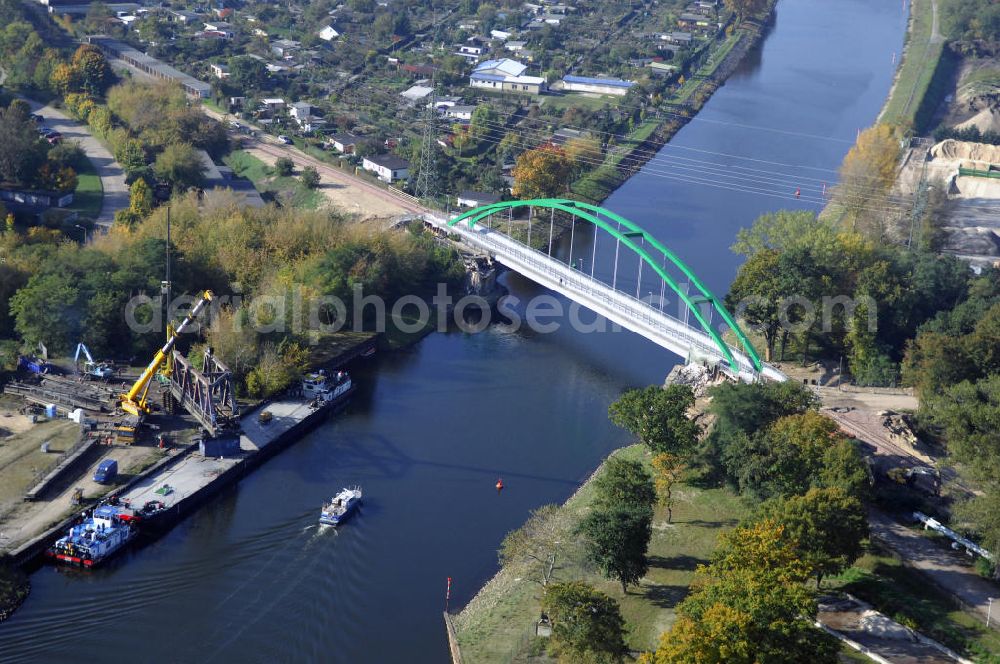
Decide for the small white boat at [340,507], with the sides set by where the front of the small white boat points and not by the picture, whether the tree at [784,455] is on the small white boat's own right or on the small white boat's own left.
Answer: on the small white boat's own right

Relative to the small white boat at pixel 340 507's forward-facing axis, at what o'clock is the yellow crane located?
The yellow crane is roughly at 9 o'clock from the small white boat.

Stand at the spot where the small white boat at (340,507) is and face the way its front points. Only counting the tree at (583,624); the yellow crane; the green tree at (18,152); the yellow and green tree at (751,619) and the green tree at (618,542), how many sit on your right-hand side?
3

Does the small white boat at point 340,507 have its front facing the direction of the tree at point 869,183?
yes

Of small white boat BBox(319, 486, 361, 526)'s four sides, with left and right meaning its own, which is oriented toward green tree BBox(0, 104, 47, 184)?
left

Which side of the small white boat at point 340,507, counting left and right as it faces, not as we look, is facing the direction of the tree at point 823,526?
right

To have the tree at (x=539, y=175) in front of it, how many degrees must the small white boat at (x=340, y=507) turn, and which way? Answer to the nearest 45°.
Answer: approximately 45° to its left

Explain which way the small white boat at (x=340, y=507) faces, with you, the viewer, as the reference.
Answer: facing away from the viewer and to the right of the viewer

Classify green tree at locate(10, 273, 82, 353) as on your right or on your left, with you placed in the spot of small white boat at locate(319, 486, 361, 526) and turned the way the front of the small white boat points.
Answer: on your left

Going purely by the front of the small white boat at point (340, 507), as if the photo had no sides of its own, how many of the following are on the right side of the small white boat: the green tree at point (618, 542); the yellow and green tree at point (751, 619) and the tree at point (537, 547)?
3

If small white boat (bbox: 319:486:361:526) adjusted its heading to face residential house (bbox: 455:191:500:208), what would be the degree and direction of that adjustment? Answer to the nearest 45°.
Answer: approximately 45° to its left

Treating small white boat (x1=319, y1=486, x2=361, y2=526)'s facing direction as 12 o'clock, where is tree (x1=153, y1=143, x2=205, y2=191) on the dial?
The tree is roughly at 10 o'clock from the small white boat.

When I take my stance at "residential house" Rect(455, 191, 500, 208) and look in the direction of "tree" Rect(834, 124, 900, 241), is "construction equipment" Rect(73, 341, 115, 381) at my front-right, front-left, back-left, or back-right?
back-right

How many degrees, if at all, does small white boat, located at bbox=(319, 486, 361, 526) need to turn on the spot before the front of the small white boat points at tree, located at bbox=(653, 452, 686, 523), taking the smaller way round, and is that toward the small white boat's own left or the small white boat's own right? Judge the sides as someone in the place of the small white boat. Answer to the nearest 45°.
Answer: approximately 45° to the small white boat's own right

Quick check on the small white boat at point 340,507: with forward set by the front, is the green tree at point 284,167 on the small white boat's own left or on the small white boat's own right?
on the small white boat's own left

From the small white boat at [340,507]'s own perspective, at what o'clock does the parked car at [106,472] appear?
The parked car is roughly at 8 o'clock from the small white boat.

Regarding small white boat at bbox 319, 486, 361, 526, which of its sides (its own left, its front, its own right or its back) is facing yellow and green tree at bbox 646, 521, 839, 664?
right
